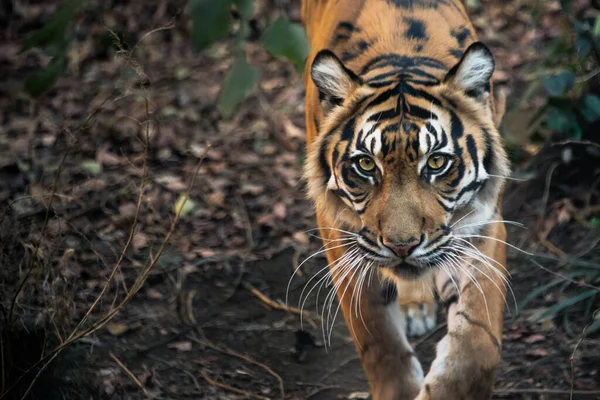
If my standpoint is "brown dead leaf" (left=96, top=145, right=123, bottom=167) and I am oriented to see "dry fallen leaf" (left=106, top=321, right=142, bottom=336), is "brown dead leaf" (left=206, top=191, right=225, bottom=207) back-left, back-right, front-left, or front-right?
front-left

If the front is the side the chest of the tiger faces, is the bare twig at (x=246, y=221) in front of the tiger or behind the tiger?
behind

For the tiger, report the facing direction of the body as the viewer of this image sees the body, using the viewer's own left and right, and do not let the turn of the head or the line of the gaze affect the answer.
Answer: facing the viewer

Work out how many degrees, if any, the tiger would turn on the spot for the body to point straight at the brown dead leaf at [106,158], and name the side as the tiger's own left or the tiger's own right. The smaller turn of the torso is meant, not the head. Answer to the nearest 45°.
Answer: approximately 135° to the tiger's own right
